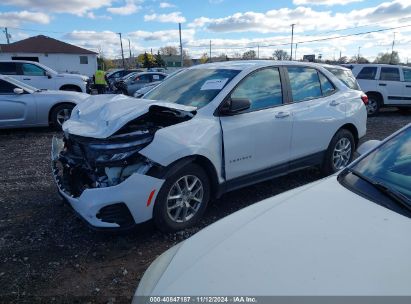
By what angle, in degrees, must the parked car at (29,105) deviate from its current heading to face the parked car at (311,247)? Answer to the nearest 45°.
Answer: approximately 90° to its right

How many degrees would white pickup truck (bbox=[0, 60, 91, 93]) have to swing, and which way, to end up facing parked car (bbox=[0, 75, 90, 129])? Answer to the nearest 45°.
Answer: approximately 90° to its right

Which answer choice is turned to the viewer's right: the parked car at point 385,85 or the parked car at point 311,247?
the parked car at point 385,85

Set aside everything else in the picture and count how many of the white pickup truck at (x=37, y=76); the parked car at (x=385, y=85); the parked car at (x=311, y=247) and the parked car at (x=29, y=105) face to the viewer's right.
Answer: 3

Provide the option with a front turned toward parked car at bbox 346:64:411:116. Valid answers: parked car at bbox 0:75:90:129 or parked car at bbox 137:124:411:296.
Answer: parked car at bbox 0:75:90:129

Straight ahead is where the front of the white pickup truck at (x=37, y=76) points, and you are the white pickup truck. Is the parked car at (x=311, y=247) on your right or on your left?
on your right

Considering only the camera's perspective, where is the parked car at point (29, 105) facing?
facing to the right of the viewer

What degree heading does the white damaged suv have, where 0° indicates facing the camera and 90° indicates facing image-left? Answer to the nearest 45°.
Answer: approximately 45°

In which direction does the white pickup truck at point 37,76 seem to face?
to the viewer's right

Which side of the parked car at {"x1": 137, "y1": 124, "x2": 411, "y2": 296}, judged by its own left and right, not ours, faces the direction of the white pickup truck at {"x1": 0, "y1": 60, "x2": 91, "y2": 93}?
right

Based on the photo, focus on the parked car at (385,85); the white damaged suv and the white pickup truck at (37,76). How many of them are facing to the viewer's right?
2

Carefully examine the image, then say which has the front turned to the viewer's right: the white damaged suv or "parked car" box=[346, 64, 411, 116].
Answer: the parked car

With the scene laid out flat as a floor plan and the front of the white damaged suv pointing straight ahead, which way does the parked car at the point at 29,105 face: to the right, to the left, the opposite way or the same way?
the opposite way

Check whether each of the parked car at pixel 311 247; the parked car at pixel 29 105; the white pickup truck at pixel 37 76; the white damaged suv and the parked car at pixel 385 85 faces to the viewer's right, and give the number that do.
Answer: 3

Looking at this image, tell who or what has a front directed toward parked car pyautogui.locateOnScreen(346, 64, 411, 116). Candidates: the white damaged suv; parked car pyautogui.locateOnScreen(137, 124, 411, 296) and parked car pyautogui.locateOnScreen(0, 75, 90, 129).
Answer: parked car pyautogui.locateOnScreen(0, 75, 90, 129)

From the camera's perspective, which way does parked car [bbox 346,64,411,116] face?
to the viewer's right
